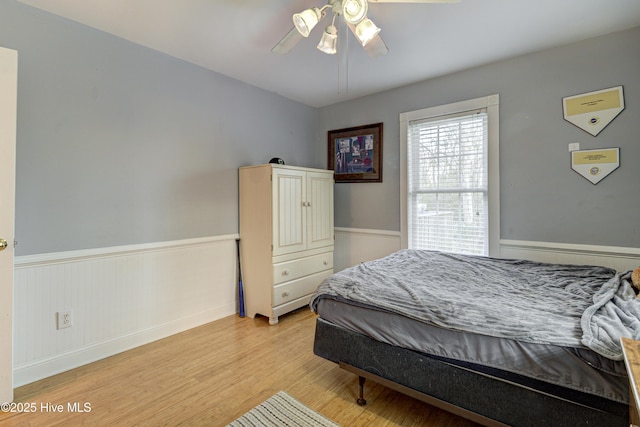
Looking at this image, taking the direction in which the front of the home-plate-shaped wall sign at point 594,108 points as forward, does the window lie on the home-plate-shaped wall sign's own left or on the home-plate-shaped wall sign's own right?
on the home-plate-shaped wall sign's own right

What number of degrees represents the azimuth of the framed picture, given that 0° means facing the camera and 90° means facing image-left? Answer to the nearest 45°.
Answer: approximately 45°

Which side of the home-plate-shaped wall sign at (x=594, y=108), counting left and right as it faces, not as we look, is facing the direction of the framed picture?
right

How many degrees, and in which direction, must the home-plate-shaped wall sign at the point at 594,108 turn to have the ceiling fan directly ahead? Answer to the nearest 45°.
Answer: approximately 45° to its right

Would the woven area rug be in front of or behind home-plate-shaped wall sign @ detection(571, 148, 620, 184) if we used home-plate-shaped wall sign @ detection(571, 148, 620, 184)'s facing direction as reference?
in front

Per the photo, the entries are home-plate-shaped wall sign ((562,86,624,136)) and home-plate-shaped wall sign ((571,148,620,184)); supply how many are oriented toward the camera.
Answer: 2

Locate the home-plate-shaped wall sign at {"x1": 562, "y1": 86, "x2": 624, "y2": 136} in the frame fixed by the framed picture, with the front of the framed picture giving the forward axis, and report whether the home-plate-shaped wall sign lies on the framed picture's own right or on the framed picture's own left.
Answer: on the framed picture's own left

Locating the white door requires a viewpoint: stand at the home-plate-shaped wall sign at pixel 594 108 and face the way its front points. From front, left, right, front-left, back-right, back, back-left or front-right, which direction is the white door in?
front-right

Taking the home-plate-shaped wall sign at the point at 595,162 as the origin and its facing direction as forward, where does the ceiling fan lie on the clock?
The ceiling fan is roughly at 1 o'clock from the home-plate-shaped wall sign.

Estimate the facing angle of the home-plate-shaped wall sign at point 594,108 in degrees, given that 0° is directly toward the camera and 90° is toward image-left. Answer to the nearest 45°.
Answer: approximately 0°
